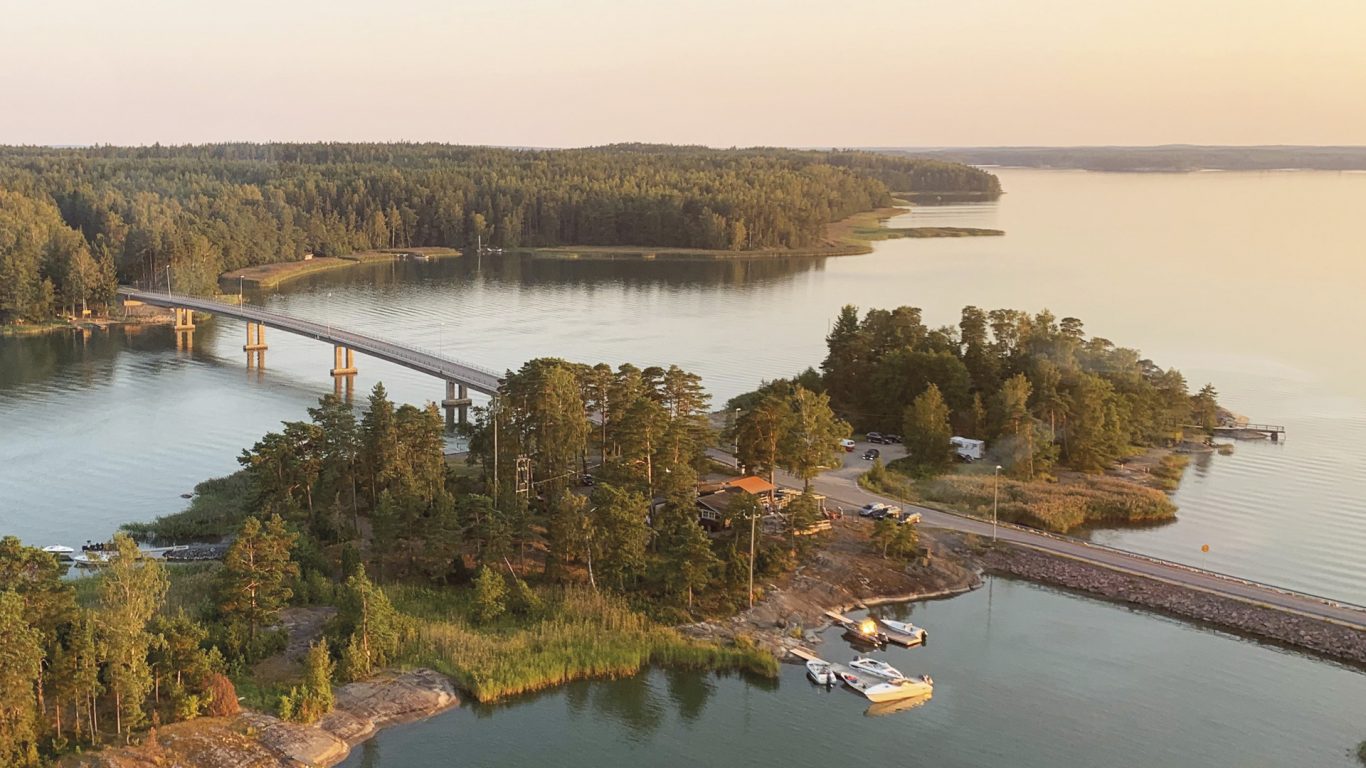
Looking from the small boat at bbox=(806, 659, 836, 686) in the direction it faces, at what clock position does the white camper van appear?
The white camper van is roughly at 2 o'clock from the small boat.

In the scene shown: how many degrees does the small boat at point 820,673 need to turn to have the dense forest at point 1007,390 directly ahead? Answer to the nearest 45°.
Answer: approximately 45° to its right

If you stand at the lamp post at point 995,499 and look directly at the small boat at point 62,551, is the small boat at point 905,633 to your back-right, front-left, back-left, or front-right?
front-left

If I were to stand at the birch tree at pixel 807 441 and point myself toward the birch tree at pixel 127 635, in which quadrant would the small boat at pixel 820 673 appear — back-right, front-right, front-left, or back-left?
front-left

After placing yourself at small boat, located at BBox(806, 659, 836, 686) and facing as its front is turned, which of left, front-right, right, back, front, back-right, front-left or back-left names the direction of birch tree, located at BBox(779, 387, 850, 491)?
front-right

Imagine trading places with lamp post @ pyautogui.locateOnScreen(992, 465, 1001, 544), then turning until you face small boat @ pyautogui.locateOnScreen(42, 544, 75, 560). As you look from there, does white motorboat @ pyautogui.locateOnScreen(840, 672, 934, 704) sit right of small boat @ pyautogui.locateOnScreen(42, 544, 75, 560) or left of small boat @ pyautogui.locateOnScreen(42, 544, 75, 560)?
left

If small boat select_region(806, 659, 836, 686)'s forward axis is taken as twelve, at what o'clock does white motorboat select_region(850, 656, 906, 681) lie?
The white motorboat is roughly at 4 o'clock from the small boat.

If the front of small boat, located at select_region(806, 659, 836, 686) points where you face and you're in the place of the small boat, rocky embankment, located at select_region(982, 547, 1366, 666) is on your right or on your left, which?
on your right

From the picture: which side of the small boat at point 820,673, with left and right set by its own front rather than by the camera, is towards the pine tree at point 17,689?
left
